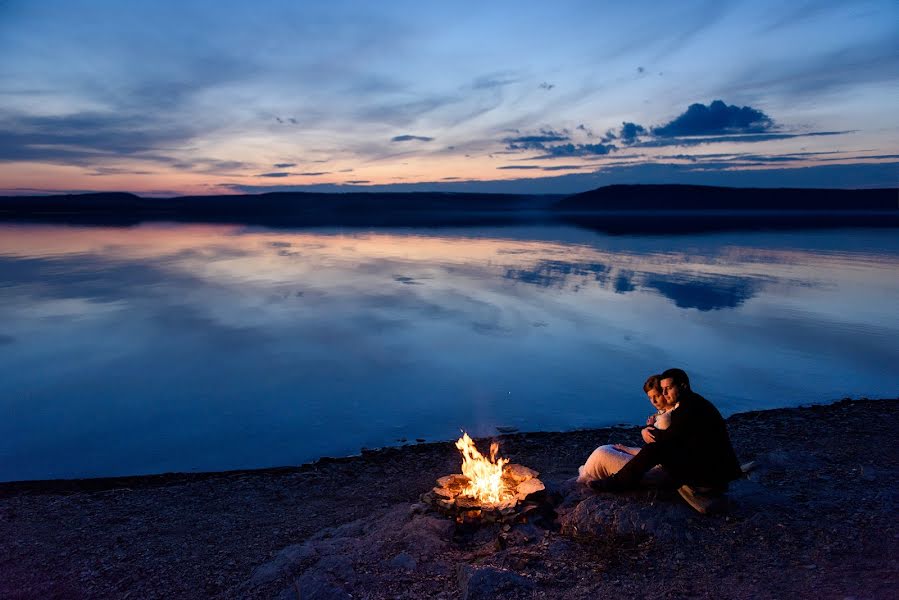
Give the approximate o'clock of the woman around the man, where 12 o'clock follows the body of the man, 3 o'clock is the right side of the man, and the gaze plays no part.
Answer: The woman is roughly at 1 o'clock from the man.

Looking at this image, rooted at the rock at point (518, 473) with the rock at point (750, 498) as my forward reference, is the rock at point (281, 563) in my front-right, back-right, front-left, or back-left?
back-right

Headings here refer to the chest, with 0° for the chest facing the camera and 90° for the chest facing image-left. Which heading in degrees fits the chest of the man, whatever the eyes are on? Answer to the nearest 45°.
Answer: approximately 90°

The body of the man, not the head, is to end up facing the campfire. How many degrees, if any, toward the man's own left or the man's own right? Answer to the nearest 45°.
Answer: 0° — they already face it

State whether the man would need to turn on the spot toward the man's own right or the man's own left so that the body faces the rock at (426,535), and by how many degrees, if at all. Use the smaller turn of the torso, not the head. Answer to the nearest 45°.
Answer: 0° — they already face it

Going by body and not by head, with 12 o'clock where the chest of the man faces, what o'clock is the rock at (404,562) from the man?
The rock is roughly at 11 o'clock from the man.
